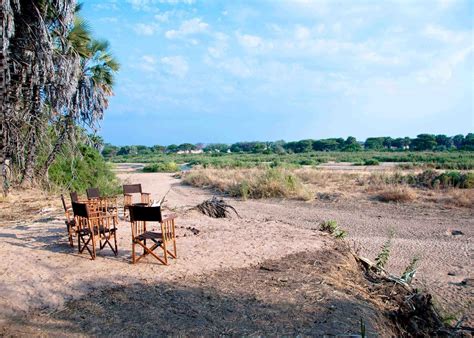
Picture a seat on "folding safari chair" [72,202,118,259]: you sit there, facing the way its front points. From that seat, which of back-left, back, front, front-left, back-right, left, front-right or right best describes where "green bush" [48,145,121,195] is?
front-left

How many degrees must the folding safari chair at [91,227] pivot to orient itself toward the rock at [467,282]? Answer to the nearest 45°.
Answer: approximately 45° to its right

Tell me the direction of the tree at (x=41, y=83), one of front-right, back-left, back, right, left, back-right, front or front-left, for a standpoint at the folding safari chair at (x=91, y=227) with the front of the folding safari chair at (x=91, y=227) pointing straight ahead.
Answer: front-left

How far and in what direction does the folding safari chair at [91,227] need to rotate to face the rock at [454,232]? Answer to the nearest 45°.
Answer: approximately 45° to its right

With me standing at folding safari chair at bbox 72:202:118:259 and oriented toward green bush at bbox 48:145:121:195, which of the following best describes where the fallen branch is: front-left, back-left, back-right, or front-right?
front-right

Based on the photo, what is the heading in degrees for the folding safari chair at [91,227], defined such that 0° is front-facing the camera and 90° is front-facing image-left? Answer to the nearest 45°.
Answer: approximately 225°

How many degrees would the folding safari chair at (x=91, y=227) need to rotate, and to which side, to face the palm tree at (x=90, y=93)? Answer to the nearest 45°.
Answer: approximately 45° to its left

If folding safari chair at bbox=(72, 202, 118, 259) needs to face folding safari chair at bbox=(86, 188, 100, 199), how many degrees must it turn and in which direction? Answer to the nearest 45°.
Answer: approximately 45° to its left

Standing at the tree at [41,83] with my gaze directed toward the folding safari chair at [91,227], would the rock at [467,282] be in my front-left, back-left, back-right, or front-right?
front-left

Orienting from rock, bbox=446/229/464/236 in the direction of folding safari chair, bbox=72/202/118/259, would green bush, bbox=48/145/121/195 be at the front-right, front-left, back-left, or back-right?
front-right

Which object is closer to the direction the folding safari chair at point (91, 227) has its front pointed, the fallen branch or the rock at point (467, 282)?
the fallen branch

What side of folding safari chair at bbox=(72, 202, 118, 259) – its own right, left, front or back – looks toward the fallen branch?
front
